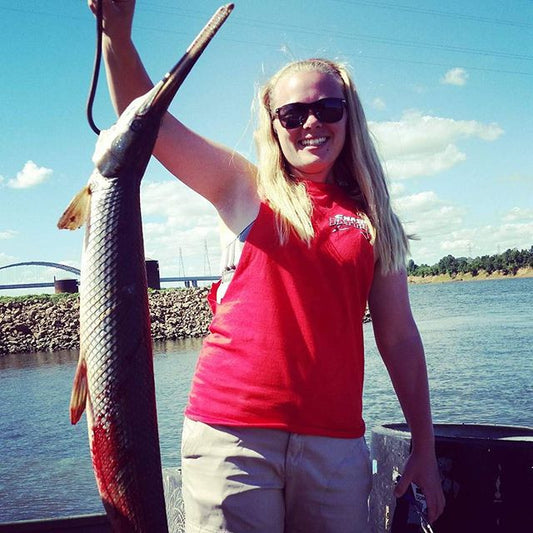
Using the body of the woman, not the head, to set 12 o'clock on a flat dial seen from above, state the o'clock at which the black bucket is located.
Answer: The black bucket is roughly at 8 o'clock from the woman.

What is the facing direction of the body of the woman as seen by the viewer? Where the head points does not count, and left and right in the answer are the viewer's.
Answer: facing the viewer

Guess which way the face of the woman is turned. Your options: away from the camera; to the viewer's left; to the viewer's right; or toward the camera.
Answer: toward the camera
